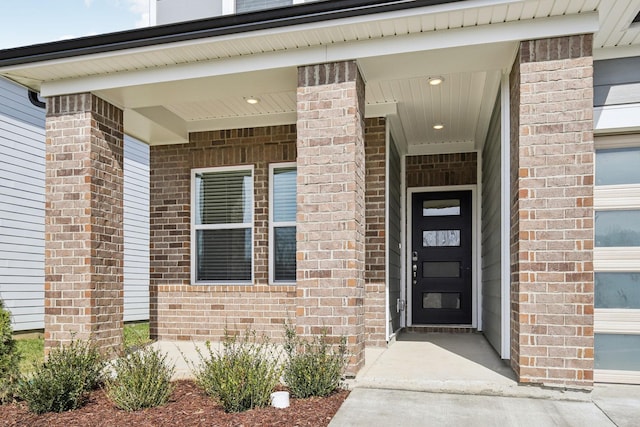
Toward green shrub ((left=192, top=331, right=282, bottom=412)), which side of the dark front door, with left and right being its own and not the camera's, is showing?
front

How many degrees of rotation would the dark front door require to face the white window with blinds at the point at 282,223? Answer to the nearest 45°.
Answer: approximately 45° to its right

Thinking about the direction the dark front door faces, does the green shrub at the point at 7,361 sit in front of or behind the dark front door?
in front

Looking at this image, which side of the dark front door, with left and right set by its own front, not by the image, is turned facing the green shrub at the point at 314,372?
front

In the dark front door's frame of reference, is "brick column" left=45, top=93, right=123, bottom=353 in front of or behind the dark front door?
in front

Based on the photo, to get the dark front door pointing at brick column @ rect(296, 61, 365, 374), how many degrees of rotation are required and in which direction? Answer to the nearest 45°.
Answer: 0° — it already faces it

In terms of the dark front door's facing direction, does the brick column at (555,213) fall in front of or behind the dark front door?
in front

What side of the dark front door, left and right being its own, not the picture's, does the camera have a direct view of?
front
